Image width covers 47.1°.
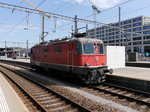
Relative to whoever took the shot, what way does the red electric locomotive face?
facing the viewer and to the right of the viewer
